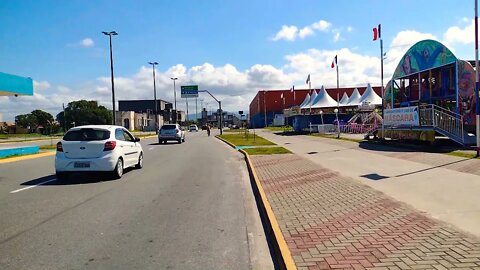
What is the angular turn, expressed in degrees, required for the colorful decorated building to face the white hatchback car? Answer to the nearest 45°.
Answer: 0° — it already faces it

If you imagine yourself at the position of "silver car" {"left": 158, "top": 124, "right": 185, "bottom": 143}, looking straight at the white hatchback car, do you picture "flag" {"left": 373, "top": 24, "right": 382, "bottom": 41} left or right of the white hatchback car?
left

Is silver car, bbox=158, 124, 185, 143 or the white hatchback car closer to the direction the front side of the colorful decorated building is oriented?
the white hatchback car

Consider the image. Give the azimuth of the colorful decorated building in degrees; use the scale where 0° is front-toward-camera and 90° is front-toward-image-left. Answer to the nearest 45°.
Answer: approximately 45°

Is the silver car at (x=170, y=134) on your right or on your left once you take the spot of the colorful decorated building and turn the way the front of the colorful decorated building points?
on your right

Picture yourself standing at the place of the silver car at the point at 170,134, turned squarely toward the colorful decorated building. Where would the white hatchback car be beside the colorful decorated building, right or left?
right
